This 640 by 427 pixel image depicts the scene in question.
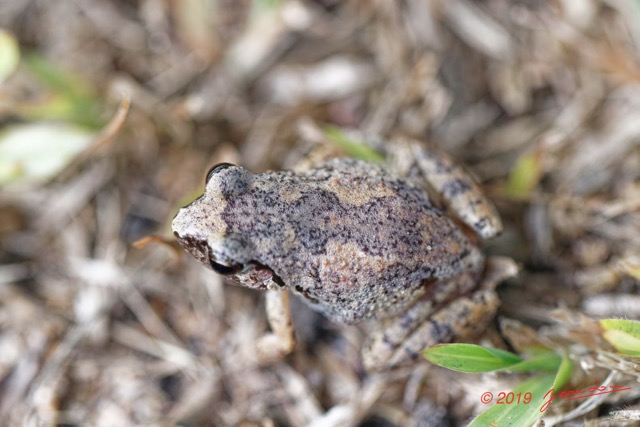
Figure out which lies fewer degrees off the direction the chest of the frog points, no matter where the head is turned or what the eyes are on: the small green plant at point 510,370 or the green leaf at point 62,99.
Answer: the green leaf

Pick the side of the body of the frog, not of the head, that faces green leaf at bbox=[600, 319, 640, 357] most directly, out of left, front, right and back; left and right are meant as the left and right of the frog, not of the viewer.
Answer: back

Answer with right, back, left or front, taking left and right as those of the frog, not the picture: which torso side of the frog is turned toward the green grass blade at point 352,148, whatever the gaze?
right

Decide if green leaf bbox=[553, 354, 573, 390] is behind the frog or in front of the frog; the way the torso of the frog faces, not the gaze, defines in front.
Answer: behind

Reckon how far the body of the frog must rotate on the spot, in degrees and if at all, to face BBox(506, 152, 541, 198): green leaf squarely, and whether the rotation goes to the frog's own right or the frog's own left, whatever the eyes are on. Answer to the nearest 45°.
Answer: approximately 135° to the frog's own right

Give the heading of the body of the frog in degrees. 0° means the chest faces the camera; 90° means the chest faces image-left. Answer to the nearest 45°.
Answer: approximately 90°
